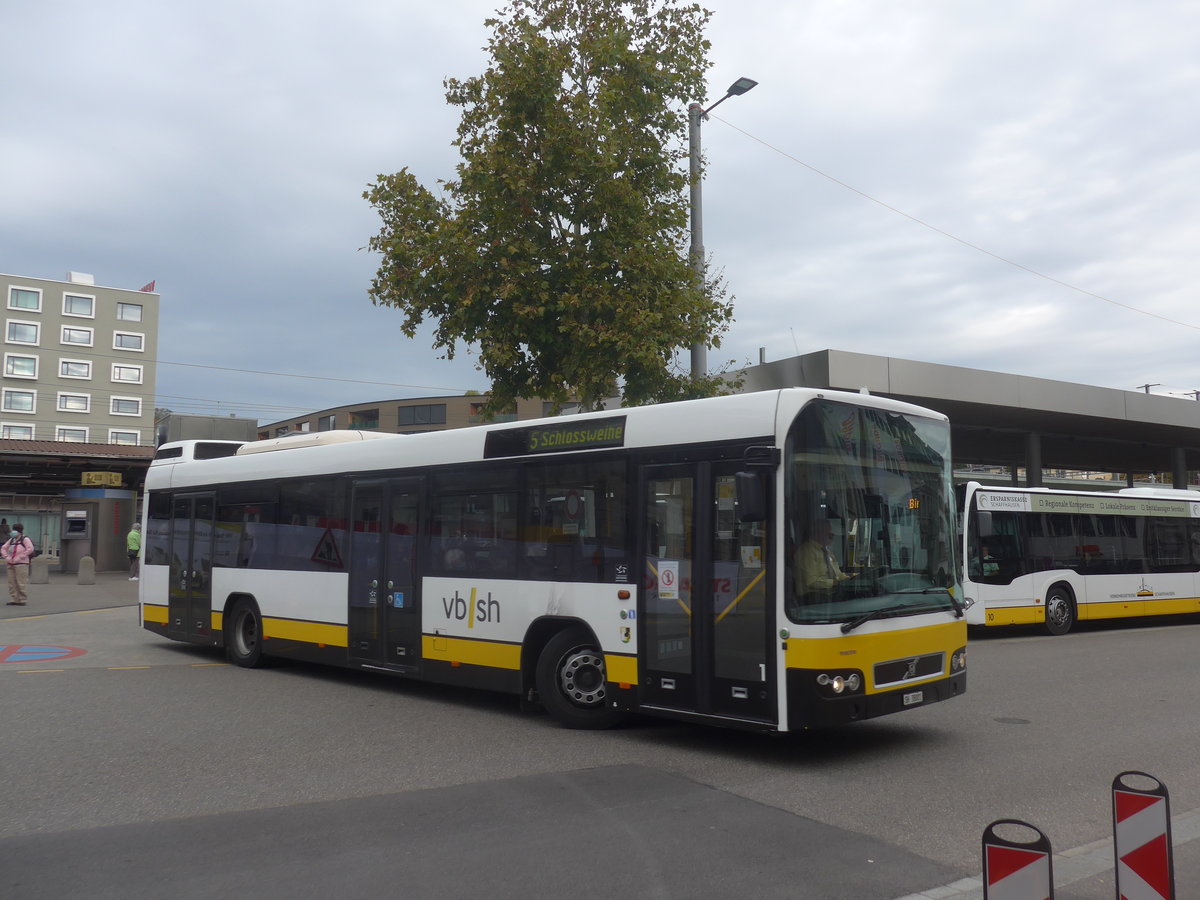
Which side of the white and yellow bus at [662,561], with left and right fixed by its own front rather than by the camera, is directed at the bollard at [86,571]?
back

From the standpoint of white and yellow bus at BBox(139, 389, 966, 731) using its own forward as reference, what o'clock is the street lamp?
The street lamp is roughly at 8 o'clock from the white and yellow bus.

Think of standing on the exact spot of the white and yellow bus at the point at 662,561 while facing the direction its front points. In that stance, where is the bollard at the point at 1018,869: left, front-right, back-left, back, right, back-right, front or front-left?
front-right

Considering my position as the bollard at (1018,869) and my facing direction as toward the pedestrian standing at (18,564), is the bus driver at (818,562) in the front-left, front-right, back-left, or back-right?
front-right

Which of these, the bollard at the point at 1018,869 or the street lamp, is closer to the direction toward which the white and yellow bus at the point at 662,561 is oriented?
the bollard

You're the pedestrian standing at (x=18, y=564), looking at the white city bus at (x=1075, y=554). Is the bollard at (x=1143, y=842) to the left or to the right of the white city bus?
right

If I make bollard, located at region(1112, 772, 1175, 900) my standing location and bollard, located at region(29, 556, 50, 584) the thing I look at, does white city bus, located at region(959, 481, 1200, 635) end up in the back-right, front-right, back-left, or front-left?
front-right

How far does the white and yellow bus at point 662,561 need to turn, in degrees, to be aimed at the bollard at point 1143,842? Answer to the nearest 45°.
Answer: approximately 45° to its right

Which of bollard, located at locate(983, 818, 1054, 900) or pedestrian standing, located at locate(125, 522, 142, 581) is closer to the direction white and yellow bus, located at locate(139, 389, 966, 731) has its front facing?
the bollard

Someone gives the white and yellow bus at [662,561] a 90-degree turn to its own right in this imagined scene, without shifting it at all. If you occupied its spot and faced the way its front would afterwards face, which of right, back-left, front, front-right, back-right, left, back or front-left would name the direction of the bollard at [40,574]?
right

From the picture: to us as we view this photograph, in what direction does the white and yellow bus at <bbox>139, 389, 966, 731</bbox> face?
facing the viewer and to the right of the viewer

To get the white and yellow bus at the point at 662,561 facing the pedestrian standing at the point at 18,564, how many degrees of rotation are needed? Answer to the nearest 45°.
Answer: approximately 180°

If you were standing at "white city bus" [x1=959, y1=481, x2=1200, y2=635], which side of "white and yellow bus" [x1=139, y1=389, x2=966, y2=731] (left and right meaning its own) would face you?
left

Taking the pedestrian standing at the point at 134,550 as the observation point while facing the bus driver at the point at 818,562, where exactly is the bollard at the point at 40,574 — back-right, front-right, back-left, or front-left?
back-right
